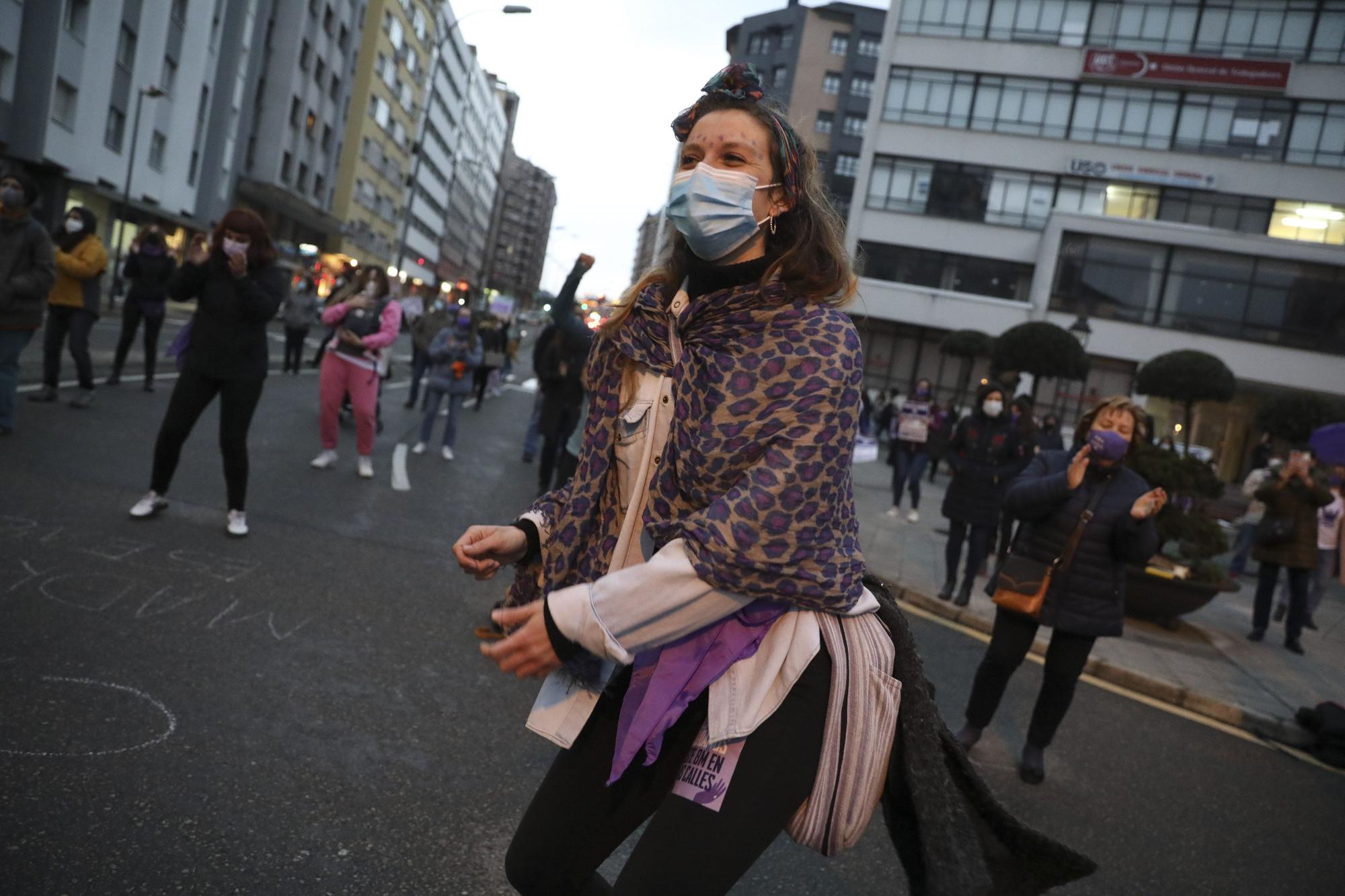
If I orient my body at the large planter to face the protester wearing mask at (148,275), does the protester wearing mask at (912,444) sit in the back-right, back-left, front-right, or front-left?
front-right

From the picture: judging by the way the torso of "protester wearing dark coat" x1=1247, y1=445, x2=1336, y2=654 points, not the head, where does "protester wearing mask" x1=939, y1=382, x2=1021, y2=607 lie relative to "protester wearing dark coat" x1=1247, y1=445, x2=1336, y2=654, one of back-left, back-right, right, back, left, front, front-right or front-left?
front-right

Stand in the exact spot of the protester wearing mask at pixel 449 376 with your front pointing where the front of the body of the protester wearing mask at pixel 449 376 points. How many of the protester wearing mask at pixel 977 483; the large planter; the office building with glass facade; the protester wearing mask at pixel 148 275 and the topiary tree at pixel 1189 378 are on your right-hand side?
1

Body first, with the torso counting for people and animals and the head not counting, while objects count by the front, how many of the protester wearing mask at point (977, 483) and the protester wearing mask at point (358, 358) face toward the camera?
2

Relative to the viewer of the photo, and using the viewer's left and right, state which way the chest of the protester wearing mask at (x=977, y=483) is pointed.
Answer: facing the viewer

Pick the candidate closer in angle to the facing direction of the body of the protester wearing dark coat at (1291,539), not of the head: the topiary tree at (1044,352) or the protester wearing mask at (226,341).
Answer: the protester wearing mask

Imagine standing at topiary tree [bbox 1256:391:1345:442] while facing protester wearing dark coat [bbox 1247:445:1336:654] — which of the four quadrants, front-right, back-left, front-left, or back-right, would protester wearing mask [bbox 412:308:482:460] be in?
front-right

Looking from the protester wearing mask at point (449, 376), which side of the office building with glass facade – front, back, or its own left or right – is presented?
front

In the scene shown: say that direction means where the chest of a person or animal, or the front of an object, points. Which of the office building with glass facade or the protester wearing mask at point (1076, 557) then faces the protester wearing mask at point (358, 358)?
the office building with glass facade

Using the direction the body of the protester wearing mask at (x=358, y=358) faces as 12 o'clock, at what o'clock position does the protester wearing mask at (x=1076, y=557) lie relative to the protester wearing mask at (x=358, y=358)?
the protester wearing mask at (x=1076, y=557) is roughly at 11 o'clock from the protester wearing mask at (x=358, y=358).

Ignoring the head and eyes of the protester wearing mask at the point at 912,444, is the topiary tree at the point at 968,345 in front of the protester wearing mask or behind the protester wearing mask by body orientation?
behind

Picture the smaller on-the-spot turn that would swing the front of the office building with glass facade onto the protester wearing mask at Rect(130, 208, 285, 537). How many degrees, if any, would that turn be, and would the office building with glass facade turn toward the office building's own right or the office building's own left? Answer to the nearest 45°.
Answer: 0° — it already faces them

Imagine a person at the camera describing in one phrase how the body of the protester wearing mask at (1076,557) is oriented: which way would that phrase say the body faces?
toward the camera

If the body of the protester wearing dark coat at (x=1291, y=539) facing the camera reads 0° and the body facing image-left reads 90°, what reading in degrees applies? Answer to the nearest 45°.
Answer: approximately 0°

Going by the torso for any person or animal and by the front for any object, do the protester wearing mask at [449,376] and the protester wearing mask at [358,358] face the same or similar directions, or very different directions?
same or similar directions

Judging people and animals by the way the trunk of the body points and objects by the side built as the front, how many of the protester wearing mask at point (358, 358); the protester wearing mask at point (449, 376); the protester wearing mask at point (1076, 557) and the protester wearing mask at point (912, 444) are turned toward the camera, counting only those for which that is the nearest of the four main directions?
4

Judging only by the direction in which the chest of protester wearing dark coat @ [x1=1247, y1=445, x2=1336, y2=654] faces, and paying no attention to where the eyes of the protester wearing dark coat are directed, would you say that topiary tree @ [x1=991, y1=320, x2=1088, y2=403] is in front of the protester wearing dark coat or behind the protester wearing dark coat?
behind

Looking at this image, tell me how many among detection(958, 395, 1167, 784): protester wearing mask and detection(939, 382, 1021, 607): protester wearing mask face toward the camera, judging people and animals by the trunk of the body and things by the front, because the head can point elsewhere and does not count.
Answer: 2

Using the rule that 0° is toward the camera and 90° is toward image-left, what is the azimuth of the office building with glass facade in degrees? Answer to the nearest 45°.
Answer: approximately 0°
